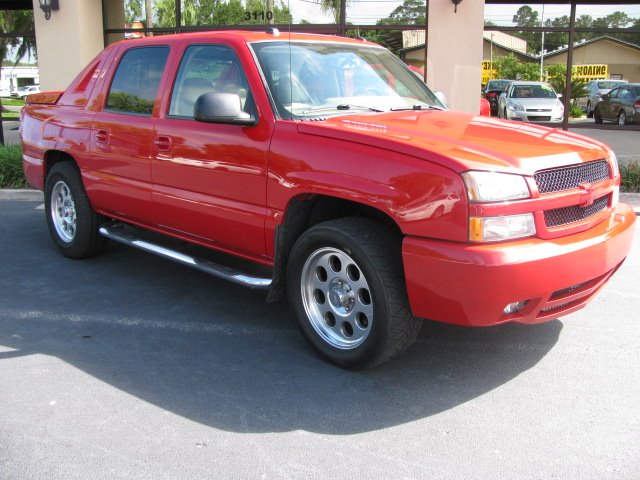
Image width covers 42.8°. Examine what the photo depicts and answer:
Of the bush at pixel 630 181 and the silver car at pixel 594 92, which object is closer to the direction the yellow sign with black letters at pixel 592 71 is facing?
the bush

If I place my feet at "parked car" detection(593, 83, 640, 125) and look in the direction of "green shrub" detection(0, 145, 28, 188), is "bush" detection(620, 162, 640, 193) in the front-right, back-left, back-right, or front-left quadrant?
front-left

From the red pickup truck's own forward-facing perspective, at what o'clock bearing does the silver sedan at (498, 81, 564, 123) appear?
The silver sedan is roughly at 8 o'clock from the red pickup truck.

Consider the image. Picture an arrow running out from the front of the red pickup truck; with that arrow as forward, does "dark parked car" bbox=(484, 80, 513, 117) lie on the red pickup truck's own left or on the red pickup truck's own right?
on the red pickup truck's own left

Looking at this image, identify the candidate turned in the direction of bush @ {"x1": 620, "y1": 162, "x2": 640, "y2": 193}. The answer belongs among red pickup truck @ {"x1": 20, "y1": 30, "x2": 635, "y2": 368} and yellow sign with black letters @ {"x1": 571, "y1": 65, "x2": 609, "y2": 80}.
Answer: the yellow sign with black letters

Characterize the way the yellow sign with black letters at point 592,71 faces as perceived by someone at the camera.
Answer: facing the viewer

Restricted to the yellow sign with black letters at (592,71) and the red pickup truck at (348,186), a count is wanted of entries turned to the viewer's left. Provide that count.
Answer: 0

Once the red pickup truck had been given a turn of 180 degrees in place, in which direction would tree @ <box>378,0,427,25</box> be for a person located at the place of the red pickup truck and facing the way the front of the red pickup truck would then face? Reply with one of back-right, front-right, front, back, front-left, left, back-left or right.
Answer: front-right

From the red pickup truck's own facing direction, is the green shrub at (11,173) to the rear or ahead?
to the rear

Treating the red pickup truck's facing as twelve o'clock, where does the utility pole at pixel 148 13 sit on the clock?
The utility pole is roughly at 7 o'clock from the red pickup truck.
